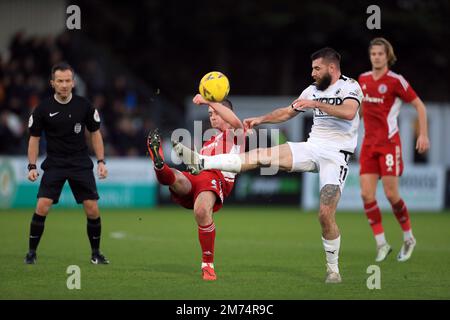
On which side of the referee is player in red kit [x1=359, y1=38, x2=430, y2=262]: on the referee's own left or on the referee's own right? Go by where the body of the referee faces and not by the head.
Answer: on the referee's own left

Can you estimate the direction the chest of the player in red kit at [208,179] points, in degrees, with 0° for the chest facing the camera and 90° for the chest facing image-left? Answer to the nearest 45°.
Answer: approximately 45°

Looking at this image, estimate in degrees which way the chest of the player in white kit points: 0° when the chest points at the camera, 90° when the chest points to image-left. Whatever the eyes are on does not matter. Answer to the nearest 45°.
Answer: approximately 45°

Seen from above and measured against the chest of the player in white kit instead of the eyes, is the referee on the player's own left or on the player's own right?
on the player's own right

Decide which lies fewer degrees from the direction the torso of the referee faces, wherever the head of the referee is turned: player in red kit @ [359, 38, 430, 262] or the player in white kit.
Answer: the player in white kit

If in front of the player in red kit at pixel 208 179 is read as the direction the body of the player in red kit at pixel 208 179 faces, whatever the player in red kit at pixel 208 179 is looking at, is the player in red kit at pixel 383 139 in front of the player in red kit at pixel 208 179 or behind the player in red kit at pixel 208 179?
behind
